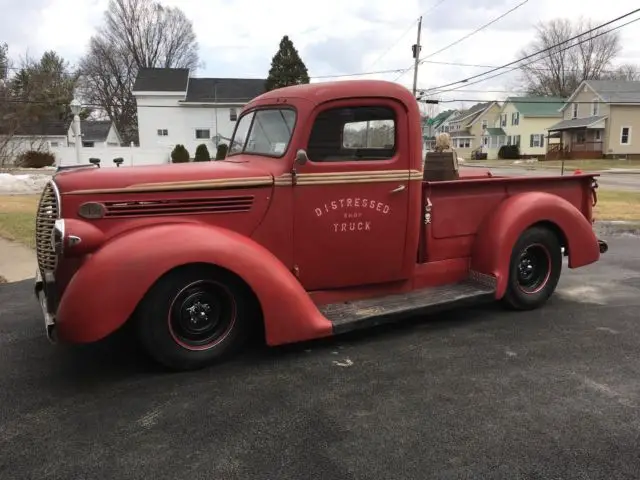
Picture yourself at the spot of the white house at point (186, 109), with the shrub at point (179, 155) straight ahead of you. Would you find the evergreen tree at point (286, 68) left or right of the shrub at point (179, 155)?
left

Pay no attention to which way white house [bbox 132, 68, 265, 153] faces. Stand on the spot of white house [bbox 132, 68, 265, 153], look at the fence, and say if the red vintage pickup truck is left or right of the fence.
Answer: left

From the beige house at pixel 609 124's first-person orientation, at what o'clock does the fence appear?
The fence is roughly at 12 o'clock from the beige house.

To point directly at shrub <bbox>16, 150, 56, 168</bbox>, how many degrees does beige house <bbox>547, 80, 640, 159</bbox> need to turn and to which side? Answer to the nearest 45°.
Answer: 0° — it already faces it

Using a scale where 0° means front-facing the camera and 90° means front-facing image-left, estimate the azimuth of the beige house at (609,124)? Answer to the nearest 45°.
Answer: approximately 45°
